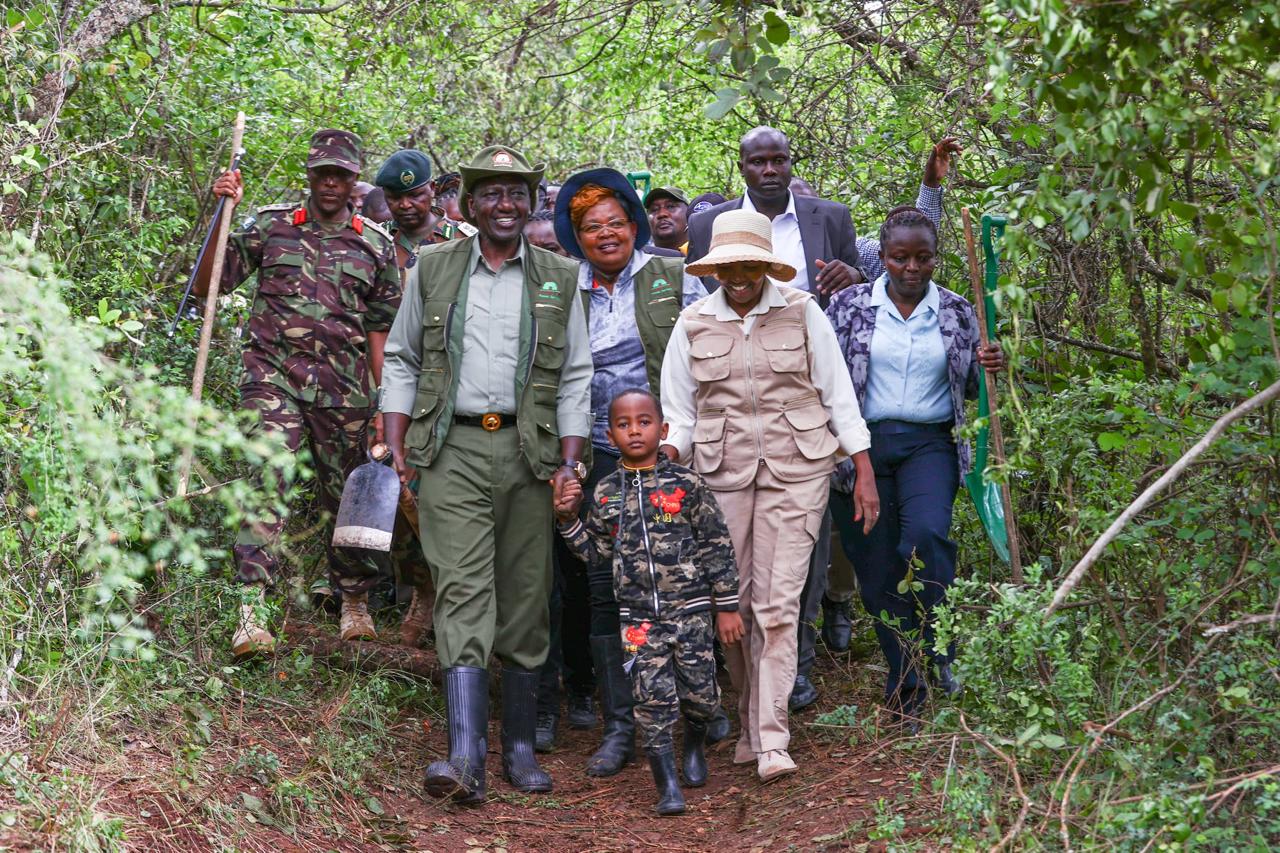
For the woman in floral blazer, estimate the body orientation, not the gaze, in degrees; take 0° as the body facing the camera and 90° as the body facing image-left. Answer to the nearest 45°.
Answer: approximately 0°

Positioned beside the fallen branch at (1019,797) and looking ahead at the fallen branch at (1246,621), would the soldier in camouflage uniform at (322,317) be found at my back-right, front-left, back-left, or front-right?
back-left

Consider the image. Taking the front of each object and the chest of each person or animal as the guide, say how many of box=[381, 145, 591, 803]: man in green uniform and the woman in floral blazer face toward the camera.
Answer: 2

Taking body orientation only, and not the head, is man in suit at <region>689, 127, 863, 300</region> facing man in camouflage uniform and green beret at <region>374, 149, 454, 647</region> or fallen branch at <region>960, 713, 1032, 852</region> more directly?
the fallen branch

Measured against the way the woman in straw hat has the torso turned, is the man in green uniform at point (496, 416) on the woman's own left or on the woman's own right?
on the woman's own right

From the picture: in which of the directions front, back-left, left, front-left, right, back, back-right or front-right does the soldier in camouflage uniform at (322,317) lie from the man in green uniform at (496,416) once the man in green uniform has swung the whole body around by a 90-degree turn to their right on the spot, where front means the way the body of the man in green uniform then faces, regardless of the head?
front-right
